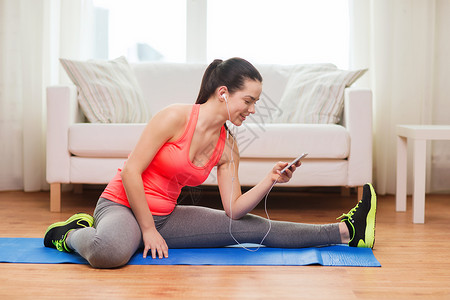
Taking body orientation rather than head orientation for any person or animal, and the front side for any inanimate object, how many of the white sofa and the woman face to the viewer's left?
0

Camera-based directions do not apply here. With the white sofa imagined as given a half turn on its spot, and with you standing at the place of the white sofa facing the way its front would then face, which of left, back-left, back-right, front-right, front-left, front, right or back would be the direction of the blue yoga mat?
back

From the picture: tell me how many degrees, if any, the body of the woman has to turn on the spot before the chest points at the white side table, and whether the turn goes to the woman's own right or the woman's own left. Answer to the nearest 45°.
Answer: approximately 90° to the woman's own left

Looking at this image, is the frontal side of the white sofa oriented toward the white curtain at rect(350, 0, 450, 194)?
no

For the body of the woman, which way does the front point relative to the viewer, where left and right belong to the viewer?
facing the viewer and to the right of the viewer

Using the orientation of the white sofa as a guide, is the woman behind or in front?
in front

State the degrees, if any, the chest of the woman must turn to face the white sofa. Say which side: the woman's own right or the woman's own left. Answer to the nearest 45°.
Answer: approximately 135° to the woman's own left

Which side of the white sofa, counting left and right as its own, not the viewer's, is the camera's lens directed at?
front
